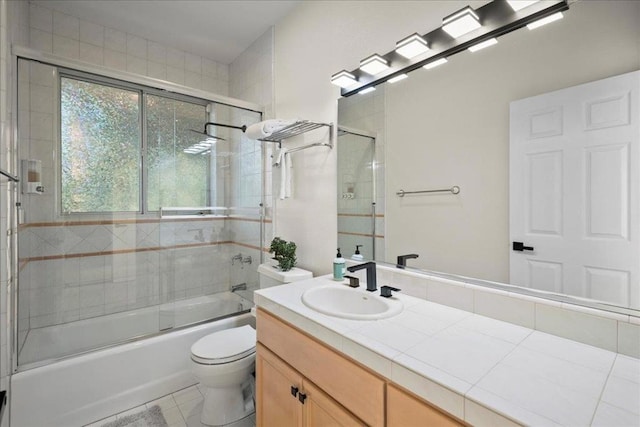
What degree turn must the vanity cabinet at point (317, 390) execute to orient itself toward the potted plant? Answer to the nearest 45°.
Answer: approximately 135° to its right

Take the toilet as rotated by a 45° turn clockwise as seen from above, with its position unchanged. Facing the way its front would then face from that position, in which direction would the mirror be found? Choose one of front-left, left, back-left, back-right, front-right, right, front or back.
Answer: back-left

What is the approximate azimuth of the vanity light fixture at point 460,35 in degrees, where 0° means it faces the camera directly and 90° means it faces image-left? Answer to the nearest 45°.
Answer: approximately 45°

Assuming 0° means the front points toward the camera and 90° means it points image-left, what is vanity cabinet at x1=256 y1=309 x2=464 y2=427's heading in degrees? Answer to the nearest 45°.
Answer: approximately 45°

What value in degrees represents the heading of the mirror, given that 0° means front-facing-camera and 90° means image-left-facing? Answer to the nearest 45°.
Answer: approximately 45°

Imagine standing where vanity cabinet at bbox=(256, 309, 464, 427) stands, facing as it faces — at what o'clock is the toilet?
The toilet is roughly at 3 o'clock from the vanity cabinet.
